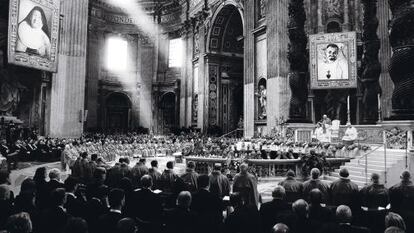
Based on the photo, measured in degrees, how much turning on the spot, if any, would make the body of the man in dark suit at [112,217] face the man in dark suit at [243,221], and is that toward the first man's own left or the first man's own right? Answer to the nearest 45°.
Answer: approximately 45° to the first man's own right

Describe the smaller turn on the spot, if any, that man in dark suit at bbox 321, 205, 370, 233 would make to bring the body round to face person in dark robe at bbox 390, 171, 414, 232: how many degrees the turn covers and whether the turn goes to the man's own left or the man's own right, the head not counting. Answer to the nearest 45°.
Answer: approximately 45° to the man's own right

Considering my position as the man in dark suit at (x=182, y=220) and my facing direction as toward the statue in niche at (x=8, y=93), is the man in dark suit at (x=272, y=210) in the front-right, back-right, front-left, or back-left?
back-right

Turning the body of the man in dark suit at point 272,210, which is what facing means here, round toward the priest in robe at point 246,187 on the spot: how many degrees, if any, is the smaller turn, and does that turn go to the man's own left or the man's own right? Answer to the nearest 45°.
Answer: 0° — they already face them

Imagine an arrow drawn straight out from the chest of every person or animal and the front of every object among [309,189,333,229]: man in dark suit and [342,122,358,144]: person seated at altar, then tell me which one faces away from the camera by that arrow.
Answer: the man in dark suit

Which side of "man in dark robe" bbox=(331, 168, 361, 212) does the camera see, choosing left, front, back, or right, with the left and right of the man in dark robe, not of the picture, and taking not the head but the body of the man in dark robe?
back

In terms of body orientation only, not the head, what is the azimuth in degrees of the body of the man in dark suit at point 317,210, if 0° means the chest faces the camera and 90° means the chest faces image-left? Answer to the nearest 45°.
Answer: approximately 180°

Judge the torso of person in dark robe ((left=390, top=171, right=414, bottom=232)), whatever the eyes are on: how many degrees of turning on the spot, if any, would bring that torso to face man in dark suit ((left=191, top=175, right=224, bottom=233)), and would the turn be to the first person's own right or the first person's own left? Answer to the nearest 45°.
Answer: approximately 135° to the first person's own left

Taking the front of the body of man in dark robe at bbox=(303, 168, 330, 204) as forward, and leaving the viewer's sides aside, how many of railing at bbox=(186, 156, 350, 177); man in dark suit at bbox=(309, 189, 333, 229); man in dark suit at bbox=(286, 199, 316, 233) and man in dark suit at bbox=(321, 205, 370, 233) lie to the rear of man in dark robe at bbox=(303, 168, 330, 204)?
3

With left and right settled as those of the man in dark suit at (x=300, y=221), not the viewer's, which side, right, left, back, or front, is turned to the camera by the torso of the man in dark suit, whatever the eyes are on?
back

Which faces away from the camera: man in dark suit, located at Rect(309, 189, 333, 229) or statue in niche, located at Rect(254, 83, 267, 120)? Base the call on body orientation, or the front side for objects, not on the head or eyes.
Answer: the man in dark suit

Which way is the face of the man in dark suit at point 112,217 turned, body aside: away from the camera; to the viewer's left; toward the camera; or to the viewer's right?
away from the camera
